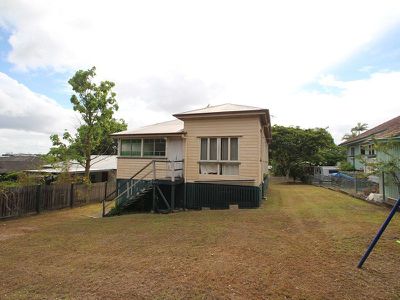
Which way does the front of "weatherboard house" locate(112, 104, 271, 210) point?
toward the camera

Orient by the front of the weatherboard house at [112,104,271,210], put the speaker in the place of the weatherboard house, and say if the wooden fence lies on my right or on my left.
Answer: on my right

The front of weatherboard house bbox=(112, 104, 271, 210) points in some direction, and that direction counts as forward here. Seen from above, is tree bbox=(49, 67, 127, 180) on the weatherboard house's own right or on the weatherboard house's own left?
on the weatherboard house's own right

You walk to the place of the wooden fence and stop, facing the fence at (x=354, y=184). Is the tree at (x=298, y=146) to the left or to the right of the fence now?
left

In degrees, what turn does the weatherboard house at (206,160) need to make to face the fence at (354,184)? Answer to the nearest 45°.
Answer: approximately 135° to its left

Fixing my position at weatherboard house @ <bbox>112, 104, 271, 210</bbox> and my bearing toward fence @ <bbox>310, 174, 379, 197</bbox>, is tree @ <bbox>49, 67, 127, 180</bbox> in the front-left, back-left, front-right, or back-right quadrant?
back-left

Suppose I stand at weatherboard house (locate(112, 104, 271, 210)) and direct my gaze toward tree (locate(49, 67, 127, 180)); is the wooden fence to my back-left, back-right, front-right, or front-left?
front-left
